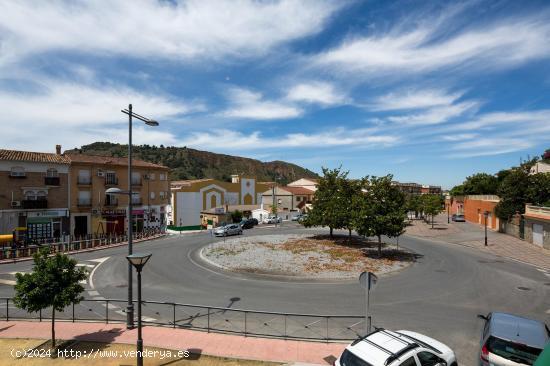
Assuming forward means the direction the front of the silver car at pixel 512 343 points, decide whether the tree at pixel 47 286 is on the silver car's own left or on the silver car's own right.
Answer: on the silver car's own left

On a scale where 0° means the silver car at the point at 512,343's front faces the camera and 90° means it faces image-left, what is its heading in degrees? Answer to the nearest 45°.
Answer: approximately 180°

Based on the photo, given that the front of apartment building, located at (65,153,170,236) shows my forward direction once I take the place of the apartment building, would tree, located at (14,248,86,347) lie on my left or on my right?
on my right

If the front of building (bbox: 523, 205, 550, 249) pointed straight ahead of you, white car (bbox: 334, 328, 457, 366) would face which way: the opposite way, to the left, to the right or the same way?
the opposite way

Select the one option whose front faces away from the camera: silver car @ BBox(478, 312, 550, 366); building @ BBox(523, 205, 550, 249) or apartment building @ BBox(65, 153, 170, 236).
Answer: the silver car

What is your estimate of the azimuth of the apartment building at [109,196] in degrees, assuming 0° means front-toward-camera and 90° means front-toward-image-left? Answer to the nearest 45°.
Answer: approximately 315°

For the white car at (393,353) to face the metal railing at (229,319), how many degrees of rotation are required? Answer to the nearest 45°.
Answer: approximately 90° to its left

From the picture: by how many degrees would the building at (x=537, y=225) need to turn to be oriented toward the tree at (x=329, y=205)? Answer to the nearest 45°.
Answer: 0° — it already faces it

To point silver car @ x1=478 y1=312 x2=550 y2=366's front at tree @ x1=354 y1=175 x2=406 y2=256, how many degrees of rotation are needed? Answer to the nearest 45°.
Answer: approximately 45° to its left
